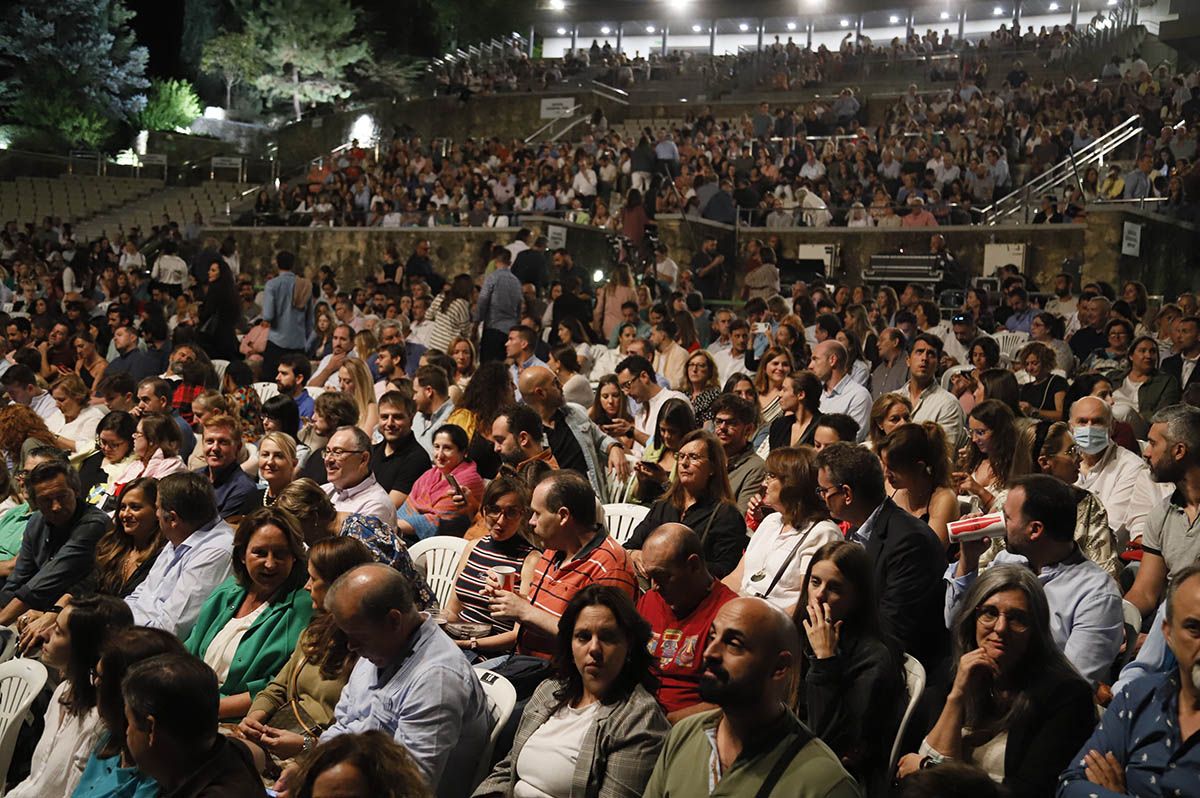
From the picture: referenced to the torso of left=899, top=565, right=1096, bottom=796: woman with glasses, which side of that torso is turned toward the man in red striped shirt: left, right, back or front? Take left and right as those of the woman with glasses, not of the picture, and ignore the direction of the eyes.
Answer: right

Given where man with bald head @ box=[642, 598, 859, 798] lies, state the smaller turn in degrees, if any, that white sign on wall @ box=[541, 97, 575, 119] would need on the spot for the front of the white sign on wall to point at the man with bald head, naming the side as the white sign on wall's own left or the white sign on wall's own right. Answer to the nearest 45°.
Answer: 0° — it already faces them

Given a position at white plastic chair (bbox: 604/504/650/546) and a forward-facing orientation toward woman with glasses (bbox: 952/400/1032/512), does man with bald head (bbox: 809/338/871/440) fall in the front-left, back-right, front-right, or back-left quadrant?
front-left

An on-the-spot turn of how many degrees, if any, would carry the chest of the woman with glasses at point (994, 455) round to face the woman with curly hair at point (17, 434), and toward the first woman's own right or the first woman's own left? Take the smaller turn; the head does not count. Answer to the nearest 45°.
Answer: approximately 45° to the first woman's own right

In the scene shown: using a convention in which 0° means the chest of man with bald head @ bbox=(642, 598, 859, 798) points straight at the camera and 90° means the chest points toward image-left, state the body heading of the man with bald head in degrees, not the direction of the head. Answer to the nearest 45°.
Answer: approximately 45°

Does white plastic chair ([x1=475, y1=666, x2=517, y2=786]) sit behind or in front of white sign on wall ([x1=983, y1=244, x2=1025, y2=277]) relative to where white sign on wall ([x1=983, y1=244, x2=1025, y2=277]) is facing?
in front

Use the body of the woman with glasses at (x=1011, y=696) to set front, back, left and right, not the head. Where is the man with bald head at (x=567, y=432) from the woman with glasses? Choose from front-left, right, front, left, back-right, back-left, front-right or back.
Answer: right

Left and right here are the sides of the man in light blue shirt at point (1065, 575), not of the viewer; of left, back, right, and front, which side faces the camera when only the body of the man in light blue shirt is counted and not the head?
left

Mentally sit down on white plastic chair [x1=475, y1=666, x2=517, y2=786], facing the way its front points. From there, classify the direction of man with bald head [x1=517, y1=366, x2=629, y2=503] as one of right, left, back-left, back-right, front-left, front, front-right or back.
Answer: back-right

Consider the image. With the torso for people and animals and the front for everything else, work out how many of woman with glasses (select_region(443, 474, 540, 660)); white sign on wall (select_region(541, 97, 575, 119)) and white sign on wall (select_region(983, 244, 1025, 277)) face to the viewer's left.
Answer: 0

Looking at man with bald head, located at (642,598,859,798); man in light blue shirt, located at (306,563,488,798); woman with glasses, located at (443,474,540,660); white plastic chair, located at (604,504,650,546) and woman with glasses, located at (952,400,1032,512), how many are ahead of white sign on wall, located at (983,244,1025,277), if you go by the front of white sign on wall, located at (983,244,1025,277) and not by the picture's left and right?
5

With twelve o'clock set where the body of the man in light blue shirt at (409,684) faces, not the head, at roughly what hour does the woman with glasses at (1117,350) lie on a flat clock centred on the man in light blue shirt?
The woman with glasses is roughly at 6 o'clock from the man in light blue shirt.

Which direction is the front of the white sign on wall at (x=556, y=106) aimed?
toward the camera

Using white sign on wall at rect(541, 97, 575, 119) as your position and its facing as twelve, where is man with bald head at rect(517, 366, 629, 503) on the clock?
The man with bald head is roughly at 12 o'clock from the white sign on wall.

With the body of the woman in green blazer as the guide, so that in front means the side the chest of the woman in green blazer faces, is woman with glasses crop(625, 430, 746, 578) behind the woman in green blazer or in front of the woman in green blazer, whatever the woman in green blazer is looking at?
behind

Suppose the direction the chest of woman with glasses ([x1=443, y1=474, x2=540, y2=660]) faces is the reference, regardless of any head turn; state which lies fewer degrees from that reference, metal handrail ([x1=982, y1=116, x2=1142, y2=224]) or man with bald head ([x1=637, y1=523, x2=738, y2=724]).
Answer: the man with bald head

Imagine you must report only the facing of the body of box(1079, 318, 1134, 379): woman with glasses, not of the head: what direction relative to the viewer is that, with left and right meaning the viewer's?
facing the viewer and to the left of the viewer

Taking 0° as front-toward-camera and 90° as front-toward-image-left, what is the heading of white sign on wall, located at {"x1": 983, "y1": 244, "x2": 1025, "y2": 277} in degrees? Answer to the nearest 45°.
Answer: approximately 0°
